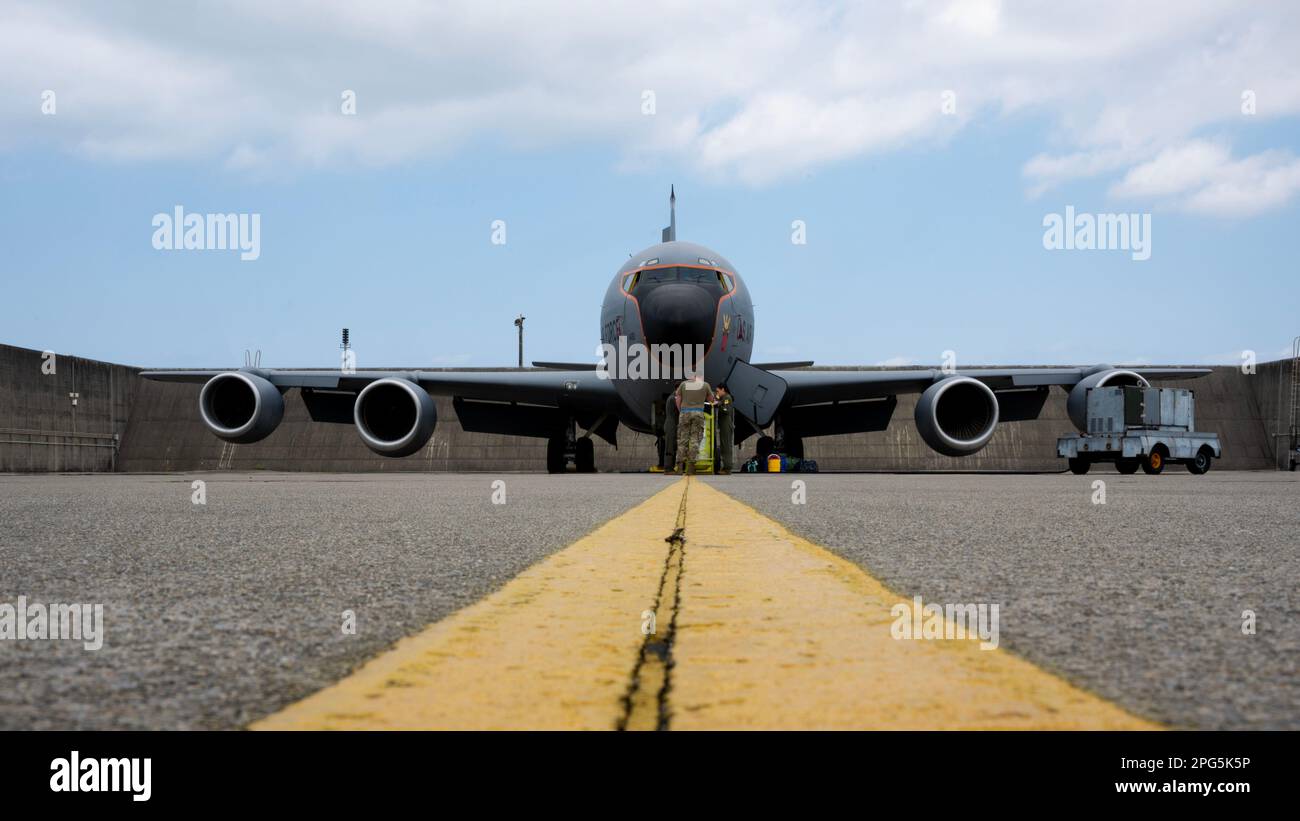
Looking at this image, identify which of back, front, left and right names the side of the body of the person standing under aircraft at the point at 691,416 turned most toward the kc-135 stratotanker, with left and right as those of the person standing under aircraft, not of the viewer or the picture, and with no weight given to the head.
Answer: front

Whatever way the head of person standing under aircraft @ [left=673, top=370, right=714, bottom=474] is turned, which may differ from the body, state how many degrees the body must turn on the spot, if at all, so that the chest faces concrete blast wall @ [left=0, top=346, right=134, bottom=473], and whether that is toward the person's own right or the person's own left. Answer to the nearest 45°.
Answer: approximately 45° to the person's own left

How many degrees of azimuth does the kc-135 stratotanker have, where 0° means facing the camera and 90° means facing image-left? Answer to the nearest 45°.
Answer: approximately 0°

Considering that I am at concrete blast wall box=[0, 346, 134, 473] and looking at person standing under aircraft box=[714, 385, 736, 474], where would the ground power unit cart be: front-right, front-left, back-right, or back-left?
front-left

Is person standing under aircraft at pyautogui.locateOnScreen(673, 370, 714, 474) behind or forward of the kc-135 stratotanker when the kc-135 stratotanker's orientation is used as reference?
forward

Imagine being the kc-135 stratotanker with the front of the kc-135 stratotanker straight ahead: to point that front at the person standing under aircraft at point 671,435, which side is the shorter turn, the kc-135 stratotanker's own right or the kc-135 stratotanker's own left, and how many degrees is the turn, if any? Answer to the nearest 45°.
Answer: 0° — it already faces them

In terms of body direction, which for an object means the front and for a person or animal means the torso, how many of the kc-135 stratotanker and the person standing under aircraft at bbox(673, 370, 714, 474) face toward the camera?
1

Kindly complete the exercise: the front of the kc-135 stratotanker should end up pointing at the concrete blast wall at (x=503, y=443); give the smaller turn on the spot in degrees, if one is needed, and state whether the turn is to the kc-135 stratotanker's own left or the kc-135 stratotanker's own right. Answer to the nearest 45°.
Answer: approximately 180°

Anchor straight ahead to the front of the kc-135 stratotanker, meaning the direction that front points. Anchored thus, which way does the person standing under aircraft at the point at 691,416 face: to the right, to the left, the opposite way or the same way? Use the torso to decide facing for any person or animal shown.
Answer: the opposite way

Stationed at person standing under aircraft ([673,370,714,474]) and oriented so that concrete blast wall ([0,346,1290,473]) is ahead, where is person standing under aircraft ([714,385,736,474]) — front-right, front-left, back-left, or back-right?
front-right

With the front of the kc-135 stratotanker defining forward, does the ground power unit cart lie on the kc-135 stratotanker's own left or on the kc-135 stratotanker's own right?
on the kc-135 stratotanker's own left

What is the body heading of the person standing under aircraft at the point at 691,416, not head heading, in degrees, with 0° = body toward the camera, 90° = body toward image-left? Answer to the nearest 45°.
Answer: approximately 180°

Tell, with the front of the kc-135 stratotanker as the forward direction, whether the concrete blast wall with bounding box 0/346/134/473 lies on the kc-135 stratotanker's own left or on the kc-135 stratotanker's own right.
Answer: on the kc-135 stratotanker's own right

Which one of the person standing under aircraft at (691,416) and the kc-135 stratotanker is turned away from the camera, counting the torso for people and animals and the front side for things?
the person standing under aircraft
